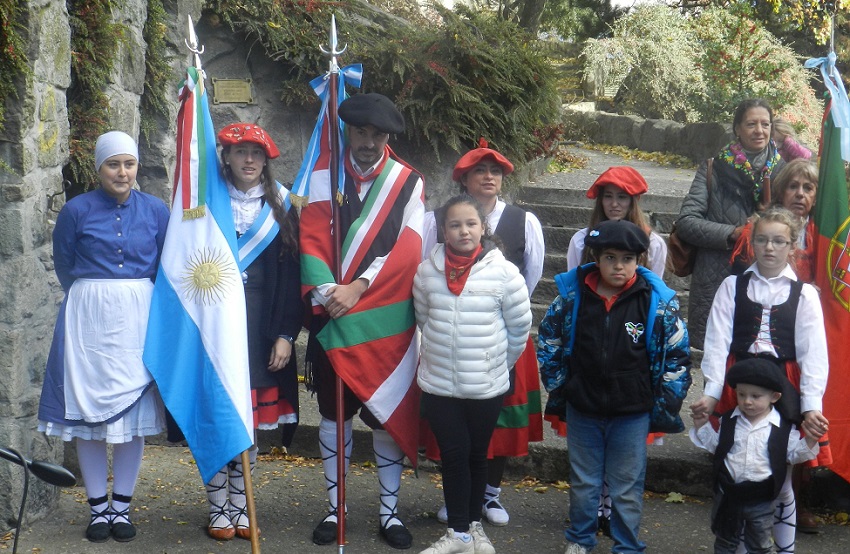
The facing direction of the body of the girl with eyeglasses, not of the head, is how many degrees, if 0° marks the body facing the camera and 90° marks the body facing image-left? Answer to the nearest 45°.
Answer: approximately 0°

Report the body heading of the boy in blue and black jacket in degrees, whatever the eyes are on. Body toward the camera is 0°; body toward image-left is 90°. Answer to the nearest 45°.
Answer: approximately 0°

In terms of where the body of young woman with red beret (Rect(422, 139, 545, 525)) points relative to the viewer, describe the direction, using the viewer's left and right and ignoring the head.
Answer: facing the viewer

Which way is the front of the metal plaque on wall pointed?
toward the camera

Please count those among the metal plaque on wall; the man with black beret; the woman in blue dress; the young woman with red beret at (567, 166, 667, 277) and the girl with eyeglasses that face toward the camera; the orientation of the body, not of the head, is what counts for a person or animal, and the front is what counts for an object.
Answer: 5

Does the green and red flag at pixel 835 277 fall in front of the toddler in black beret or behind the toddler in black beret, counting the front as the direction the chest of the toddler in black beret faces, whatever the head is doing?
behind

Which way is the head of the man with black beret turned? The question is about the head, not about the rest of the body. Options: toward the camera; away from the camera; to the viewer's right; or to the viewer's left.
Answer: toward the camera

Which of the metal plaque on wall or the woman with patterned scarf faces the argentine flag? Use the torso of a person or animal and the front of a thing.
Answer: the metal plaque on wall

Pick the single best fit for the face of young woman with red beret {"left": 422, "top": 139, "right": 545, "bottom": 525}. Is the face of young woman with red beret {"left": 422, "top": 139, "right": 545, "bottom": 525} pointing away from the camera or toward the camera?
toward the camera

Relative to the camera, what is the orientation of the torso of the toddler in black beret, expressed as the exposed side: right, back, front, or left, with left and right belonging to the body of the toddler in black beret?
front

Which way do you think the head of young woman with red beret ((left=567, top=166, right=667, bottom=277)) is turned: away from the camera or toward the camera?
toward the camera

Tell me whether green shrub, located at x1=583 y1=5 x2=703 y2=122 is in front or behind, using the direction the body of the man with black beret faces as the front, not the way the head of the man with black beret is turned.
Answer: behind

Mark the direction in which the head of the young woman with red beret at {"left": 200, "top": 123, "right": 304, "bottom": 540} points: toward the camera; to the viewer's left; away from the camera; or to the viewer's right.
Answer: toward the camera

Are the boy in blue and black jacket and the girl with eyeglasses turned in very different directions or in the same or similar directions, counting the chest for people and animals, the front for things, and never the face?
same or similar directions

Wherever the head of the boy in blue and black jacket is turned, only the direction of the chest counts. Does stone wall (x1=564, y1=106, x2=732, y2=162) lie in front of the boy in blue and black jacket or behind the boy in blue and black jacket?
behind

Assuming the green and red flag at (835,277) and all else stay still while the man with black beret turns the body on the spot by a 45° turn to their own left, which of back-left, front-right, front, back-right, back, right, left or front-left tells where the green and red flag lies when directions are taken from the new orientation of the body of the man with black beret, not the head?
front-left
